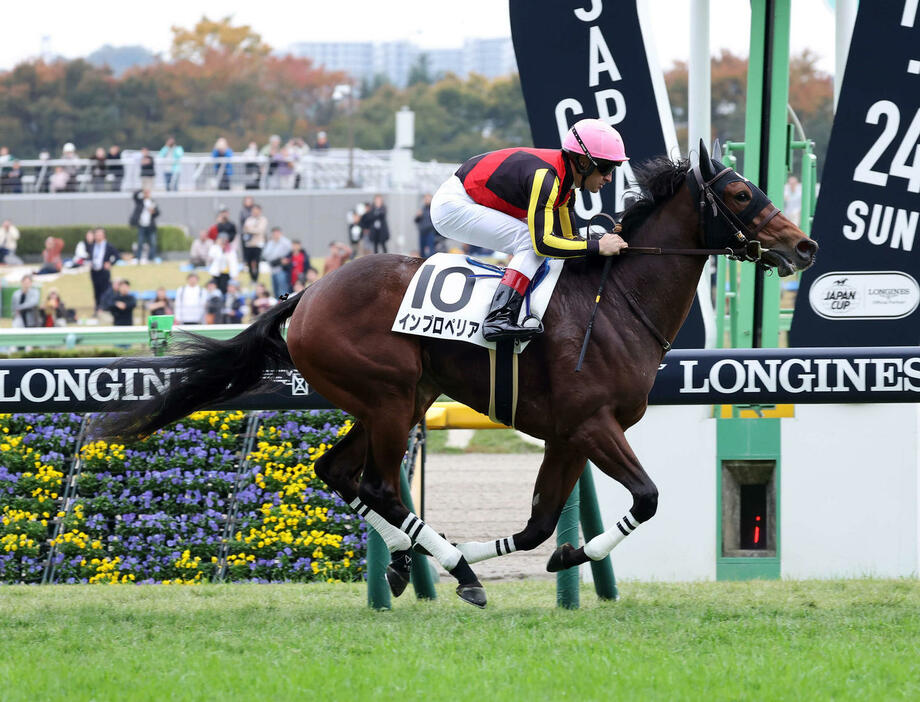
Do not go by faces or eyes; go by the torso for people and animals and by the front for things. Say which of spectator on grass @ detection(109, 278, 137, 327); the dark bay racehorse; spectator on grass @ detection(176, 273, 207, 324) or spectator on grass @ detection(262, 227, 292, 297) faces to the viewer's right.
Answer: the dark bay racehorse

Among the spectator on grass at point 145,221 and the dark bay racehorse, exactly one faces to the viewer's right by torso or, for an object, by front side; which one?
the dark bay racehorse

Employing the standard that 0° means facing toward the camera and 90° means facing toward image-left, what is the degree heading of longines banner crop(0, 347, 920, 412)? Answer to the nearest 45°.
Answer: approximately 0°

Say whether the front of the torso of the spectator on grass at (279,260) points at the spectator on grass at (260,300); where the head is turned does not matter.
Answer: yes

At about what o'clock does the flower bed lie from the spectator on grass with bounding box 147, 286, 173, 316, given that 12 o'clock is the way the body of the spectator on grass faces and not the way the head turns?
The flower bed is roughly at 12 o'clock from the spectator on grass.

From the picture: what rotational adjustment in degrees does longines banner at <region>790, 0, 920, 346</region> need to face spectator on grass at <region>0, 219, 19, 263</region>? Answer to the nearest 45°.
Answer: approximately 135° to its right

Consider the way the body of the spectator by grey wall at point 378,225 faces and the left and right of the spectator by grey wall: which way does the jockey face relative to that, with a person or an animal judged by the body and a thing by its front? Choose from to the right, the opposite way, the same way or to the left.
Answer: to the left

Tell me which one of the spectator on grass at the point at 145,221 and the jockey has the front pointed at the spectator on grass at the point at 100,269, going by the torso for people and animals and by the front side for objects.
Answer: the spectator on grass at the point at 145,221

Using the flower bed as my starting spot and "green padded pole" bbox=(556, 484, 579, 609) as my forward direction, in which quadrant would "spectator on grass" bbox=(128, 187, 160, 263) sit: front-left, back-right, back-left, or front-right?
back-left

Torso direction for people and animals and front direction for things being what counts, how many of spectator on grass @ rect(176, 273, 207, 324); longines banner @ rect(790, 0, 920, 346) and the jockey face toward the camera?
2

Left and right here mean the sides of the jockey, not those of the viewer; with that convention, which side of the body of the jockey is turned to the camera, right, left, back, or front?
right
